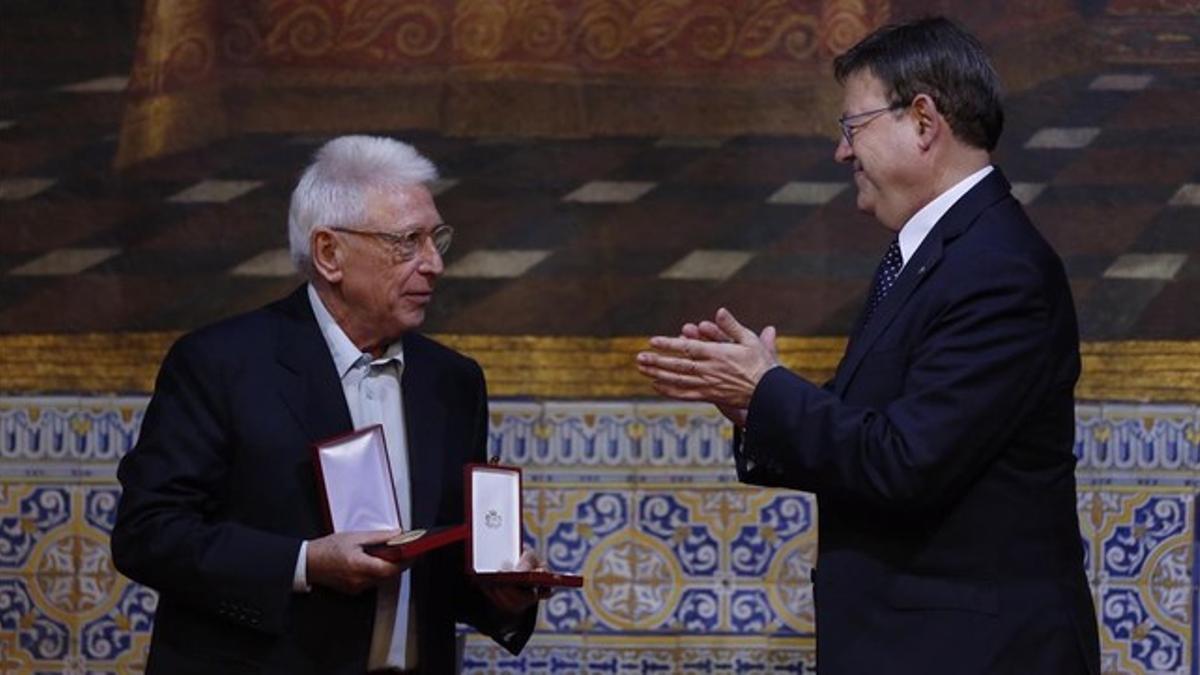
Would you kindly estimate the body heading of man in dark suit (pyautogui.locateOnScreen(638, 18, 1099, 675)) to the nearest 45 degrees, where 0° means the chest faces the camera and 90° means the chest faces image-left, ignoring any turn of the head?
approximately 90°

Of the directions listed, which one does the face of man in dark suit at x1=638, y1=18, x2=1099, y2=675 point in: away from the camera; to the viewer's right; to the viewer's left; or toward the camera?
to the viewer's left

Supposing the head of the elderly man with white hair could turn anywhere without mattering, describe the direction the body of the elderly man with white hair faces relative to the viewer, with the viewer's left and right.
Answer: facing the viewer and to the right of the viewer
